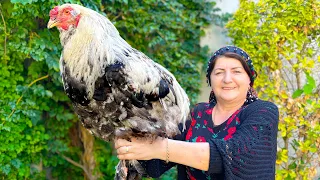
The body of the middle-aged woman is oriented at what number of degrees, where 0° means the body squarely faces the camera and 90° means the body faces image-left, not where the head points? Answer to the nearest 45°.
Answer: approximately 45°
